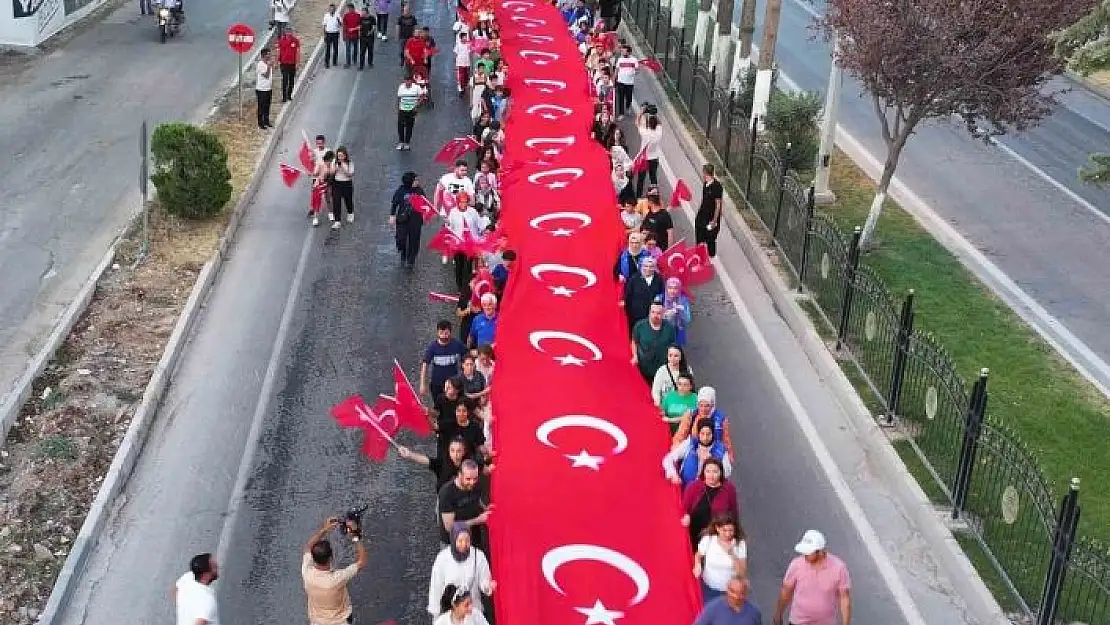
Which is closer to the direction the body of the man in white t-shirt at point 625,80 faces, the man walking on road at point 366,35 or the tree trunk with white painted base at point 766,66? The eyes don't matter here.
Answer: the tree trunk with white painted base

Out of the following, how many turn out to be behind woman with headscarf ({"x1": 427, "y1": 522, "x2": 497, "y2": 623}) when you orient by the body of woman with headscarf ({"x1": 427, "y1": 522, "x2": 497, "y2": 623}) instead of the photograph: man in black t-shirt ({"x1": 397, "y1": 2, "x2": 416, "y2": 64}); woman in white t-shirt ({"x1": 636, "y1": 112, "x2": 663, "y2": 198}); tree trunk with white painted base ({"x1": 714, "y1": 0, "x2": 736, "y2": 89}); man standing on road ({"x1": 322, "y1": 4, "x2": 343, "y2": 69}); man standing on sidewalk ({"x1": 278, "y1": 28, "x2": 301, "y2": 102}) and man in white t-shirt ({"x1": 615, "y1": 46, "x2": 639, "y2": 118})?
6

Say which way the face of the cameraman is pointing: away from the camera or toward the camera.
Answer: away from the camera

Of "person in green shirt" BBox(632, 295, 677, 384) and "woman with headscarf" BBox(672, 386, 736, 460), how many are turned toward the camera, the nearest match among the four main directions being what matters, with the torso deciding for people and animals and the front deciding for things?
2

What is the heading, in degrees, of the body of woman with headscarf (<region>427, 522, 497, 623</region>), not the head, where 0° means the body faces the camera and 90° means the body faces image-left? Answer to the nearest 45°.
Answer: approximately 0°

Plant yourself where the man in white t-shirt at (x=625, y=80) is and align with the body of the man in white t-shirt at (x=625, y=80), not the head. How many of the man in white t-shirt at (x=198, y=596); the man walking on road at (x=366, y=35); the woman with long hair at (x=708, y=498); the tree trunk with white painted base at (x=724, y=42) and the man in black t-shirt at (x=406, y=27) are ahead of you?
2

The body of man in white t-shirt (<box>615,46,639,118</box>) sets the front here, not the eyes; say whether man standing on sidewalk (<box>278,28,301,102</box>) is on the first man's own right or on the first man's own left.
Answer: on the first man's own right

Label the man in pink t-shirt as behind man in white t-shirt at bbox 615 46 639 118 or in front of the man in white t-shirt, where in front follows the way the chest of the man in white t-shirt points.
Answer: in front

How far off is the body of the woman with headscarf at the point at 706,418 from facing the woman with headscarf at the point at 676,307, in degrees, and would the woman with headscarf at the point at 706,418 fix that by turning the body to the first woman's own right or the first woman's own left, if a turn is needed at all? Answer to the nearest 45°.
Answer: approximately 180°

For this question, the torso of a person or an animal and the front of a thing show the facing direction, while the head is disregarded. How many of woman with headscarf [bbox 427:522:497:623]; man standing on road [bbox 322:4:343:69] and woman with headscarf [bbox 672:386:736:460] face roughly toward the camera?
3

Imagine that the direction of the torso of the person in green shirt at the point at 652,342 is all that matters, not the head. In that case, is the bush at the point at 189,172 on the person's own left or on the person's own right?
on the person's own right

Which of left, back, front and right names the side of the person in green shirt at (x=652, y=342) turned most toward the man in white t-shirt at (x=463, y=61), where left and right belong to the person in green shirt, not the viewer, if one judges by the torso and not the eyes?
back

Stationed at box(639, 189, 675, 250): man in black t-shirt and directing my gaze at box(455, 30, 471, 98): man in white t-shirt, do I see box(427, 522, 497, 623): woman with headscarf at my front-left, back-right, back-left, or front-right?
back-left

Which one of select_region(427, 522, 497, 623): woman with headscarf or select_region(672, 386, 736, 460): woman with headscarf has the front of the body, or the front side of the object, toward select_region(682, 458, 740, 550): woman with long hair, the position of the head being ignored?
select_region(672, 386, 736, 460): woman with headscarf
